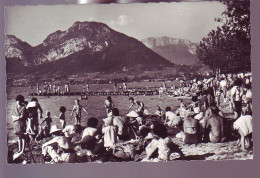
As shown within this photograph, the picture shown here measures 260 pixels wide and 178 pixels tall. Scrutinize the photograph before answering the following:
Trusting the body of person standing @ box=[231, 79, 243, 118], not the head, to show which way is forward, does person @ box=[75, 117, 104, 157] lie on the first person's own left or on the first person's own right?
on the first person's own left

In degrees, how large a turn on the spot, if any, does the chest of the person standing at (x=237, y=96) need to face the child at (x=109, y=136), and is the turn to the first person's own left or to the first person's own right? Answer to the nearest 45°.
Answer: approximately 90° to the first person's own left

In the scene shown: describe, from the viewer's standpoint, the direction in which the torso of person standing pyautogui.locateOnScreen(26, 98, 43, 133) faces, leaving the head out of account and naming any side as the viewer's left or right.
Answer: facing away from the viewer and to the left of the viewer

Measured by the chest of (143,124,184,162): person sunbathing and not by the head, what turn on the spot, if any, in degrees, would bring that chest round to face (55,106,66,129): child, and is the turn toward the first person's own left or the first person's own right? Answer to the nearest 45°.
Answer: approximately 90° to the first person's own left

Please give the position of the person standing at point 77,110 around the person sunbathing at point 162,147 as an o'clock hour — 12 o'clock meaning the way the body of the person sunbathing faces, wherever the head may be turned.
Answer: The person standing is roughly at 11 o'clock from the person sunbathing.

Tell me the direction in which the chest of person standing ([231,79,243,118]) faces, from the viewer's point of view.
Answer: away from the camera

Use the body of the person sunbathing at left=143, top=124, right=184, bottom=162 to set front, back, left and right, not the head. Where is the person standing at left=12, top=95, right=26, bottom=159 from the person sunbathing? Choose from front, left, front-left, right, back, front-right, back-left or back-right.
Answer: left

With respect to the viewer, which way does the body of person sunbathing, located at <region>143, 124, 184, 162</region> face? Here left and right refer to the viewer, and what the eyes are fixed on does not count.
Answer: facing away from the viewer
